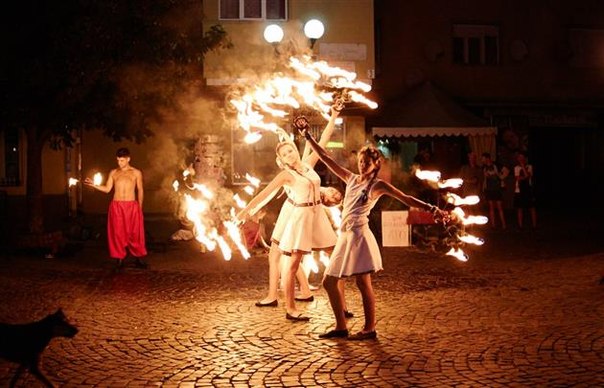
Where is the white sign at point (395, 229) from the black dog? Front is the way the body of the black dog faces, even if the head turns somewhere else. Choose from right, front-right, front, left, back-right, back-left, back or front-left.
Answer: front-left

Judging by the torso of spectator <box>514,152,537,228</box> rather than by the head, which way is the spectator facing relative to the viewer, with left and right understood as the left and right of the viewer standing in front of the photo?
facing the viewer

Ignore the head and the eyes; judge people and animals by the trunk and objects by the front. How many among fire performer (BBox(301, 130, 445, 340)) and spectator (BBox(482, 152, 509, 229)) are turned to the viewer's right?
0

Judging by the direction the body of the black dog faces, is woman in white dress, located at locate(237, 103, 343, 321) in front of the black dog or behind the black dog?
in front

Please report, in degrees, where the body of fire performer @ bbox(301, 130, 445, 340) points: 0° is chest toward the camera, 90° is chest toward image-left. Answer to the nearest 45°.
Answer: approximately 45°

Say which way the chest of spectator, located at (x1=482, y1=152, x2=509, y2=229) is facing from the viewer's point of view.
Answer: toward the camera

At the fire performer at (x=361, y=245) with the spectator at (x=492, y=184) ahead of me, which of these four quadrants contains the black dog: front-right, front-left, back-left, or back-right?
back-left

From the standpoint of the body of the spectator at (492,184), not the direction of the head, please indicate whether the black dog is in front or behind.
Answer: in front

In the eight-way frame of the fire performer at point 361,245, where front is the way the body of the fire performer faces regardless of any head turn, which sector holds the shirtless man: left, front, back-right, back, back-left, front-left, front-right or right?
right

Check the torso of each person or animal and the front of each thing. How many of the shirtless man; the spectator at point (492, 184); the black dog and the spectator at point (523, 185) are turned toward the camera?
3

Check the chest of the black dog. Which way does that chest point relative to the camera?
to the viewer's right

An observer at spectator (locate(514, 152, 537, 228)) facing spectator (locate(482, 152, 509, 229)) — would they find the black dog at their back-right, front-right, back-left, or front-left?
front-left

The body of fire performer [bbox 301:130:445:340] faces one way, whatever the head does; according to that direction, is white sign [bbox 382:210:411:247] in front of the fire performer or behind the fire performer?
behind

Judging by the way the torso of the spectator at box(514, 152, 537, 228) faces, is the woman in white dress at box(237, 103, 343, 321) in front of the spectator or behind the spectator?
in front
